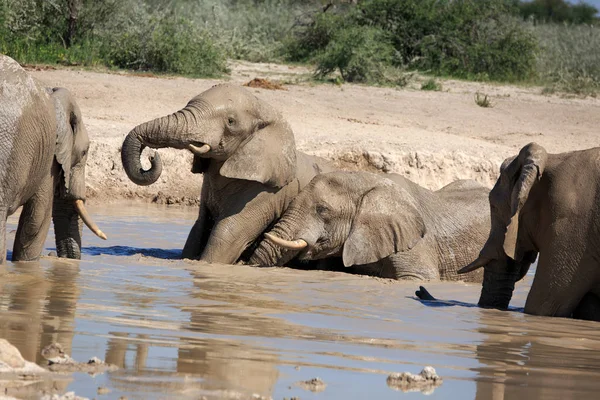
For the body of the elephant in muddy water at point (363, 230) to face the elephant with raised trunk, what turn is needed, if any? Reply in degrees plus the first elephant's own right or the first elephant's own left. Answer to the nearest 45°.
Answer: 0° — it already faces it

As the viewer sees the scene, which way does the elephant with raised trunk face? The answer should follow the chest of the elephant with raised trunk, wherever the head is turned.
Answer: to the viewer's left

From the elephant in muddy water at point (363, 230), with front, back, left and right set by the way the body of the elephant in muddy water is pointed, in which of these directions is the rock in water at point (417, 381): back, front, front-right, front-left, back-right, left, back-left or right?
left

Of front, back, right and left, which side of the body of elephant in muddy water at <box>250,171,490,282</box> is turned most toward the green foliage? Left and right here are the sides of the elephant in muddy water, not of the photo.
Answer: right

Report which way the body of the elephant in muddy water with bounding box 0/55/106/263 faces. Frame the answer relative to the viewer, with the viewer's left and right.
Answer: facing away from the viewer and to the right of the viewer

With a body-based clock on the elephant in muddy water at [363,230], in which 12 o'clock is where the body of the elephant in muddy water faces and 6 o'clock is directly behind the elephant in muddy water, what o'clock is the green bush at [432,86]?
The green bush is roughly at 3 o'clock from the elephant in muddy water.

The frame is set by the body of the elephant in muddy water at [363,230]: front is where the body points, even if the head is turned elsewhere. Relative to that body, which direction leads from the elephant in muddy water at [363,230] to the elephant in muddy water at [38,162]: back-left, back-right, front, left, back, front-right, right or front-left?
front-left

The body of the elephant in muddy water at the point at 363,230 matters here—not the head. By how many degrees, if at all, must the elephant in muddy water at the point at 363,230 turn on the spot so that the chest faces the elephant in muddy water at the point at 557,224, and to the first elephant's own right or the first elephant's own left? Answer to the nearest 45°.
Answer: approximately 135° to the first elephant's own left

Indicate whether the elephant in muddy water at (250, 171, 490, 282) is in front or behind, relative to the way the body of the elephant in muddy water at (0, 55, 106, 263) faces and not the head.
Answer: in front

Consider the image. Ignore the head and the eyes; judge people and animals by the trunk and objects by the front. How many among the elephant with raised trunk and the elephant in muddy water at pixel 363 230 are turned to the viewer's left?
2

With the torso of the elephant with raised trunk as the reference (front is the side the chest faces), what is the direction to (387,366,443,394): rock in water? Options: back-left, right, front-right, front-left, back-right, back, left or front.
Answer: left

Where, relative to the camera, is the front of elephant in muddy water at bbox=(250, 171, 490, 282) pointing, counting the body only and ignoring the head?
to the viewer's left
